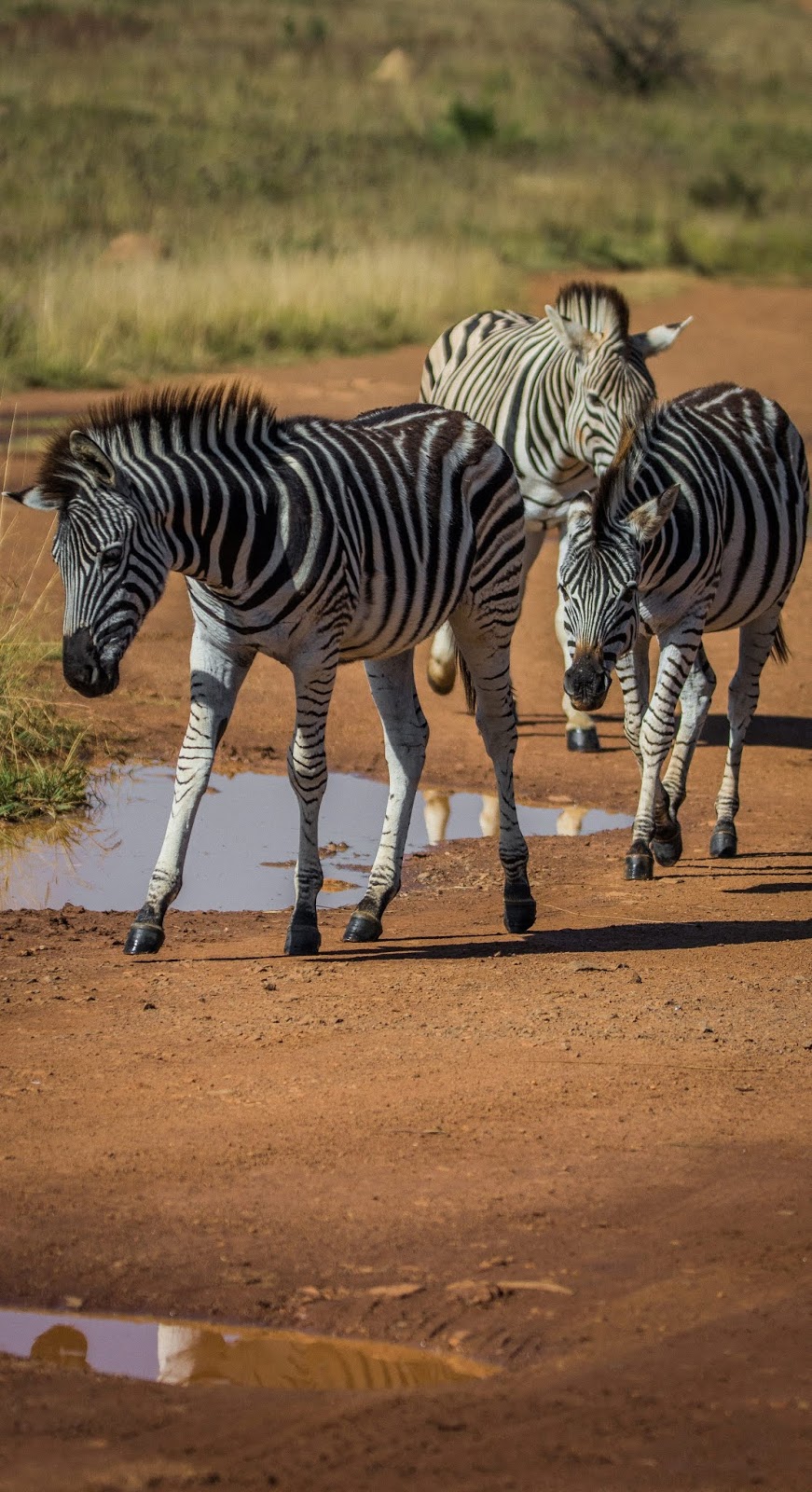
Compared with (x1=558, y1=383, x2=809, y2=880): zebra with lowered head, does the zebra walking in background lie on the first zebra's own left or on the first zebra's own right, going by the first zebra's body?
on the first zebra's own right

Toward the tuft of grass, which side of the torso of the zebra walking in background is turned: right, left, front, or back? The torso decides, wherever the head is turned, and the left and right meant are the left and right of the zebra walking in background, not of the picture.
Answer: right

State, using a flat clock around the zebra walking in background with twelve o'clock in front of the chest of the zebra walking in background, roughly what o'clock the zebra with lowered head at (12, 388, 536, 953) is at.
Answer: The zebra with lowered head is roughly at 2 o'clock from the zebra walking in background.

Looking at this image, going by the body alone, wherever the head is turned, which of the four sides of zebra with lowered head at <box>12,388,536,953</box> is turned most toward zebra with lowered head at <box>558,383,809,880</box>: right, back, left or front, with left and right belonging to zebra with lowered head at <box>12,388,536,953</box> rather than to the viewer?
back

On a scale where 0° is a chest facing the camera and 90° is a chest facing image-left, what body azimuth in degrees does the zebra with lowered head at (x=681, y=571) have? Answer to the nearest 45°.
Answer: approximately 45°

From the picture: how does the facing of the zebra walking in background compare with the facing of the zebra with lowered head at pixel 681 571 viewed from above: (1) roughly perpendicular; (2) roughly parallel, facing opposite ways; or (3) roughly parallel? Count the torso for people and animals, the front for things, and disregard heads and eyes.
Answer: roughly perpendicular

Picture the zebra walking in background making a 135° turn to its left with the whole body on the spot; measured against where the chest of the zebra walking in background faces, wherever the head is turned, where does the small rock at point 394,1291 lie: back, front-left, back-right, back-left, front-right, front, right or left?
back

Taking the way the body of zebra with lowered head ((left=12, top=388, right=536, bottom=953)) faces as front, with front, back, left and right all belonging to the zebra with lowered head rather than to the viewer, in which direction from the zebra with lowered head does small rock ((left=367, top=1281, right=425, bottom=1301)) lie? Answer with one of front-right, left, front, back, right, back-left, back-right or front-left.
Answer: front-left

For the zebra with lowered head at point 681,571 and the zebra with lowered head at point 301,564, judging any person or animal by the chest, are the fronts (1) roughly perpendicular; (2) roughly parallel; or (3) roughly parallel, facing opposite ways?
roughly parallel

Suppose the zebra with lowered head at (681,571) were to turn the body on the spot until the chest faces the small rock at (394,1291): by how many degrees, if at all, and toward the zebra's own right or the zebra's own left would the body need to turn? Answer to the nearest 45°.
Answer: approximately 45° to the zebra's own left

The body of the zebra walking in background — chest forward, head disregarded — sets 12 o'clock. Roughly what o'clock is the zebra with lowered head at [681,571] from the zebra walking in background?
The zebra with lowered head is roughly at 1 o'clock from the zebra walking in background.

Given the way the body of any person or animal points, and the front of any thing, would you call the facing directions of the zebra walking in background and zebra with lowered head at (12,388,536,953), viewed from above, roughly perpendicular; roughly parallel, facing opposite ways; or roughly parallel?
roughly perpendicular

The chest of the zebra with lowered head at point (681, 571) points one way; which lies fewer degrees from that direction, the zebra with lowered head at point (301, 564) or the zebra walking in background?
the zebra with lowered head

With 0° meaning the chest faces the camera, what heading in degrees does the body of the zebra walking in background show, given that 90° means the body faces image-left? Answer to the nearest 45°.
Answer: approximately 315°
